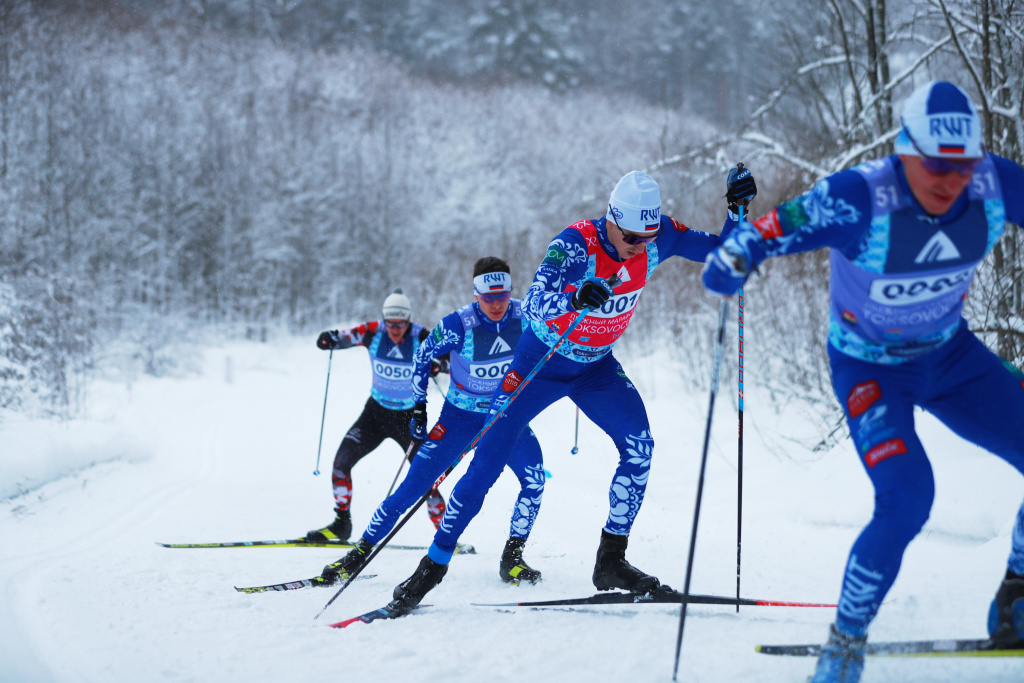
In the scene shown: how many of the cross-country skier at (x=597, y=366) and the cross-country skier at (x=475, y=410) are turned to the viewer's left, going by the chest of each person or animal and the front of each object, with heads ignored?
0

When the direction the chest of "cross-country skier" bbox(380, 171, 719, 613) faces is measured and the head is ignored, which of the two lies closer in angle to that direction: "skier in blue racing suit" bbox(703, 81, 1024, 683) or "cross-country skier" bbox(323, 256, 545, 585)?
the skier in blue racing suit

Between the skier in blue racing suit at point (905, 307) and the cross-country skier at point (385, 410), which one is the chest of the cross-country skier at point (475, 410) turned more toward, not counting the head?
the skier in blue racing suit

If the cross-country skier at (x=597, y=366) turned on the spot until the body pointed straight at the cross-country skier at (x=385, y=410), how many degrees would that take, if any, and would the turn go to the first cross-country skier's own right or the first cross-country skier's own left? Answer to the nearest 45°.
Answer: approximately 180°

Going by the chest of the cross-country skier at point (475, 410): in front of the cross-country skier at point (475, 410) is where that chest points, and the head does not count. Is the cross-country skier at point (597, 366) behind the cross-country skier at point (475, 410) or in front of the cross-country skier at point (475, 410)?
in front

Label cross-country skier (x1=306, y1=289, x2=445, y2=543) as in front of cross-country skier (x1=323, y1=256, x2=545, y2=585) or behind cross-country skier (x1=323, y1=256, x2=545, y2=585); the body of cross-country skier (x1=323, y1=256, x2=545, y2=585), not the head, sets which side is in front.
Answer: behind

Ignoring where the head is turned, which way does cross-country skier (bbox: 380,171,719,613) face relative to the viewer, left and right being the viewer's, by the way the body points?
facing the viewer and to the right of the viewer

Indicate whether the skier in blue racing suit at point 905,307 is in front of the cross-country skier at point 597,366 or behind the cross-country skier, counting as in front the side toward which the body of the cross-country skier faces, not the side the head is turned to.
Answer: in front
